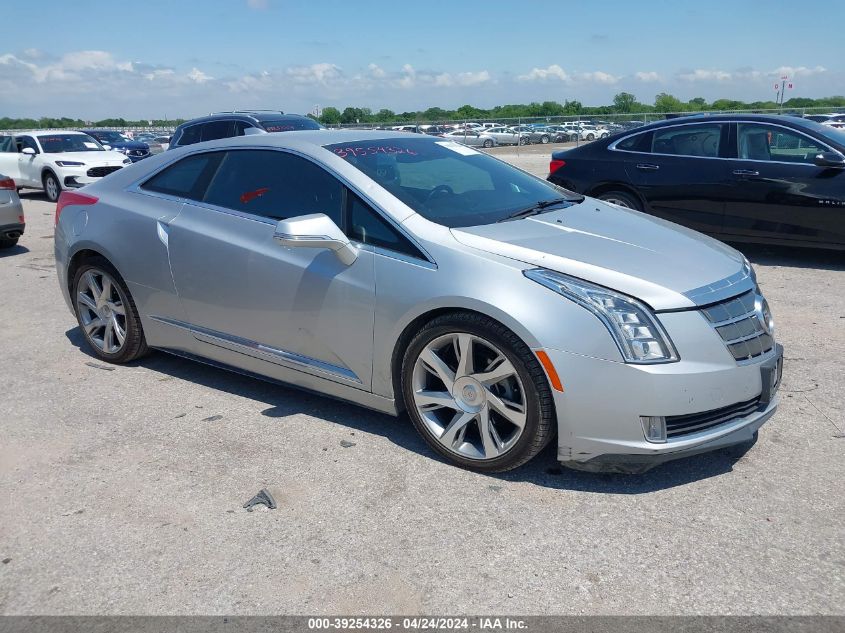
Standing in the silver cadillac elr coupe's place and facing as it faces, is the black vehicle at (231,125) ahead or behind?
behind

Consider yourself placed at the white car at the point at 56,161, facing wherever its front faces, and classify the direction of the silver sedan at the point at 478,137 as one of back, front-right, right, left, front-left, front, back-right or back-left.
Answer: left

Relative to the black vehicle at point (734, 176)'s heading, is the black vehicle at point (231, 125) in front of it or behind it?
behind

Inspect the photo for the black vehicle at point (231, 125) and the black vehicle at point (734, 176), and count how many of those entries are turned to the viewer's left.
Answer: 0

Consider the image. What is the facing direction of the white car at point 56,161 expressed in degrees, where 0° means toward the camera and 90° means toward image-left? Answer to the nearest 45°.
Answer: approximately 315°

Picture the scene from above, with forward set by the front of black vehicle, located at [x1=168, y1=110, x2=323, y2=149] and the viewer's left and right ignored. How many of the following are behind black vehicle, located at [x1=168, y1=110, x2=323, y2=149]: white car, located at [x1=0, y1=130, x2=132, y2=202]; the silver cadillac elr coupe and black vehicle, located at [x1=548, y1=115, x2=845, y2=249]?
1

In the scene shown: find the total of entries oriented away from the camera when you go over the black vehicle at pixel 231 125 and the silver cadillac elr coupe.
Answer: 0

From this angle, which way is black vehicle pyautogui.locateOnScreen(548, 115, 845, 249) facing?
to the viewer's right

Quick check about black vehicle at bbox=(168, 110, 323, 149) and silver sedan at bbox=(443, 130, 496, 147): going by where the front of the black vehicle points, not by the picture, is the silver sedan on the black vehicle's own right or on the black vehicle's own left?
on the black vehicle's own left

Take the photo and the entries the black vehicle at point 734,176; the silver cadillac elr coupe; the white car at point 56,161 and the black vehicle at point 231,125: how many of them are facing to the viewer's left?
0

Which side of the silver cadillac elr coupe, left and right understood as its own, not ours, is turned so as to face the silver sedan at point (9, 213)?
back

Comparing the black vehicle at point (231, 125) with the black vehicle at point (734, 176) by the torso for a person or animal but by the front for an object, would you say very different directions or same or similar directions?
same or similar directions
